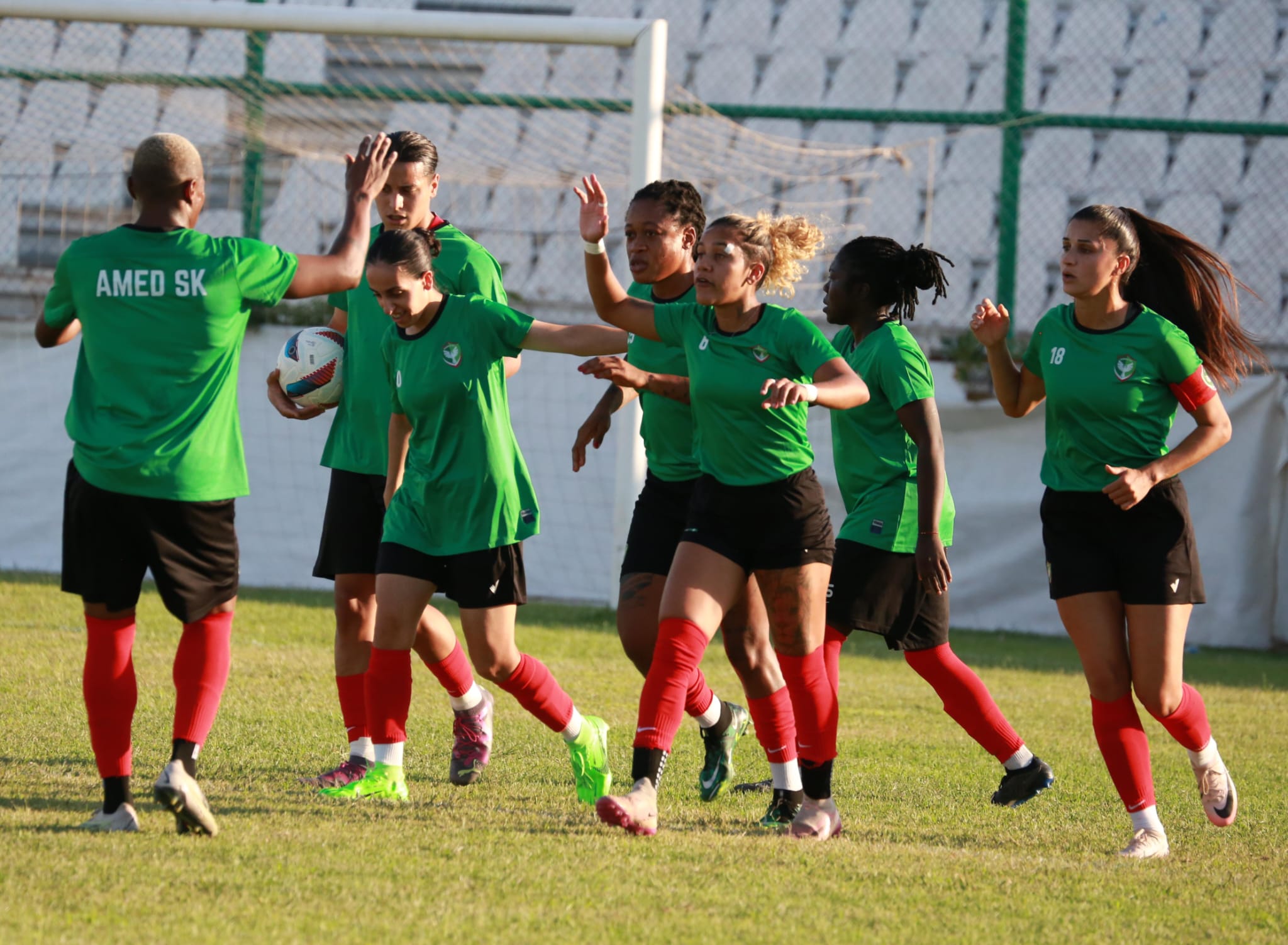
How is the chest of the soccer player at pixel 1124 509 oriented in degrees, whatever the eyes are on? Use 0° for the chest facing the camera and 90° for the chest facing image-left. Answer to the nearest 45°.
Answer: approximately 45°

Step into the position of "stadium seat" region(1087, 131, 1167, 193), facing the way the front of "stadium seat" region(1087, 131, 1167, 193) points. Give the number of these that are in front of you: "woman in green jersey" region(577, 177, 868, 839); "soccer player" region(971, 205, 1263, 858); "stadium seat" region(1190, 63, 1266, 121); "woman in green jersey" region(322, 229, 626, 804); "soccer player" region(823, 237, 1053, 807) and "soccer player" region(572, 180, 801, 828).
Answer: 5

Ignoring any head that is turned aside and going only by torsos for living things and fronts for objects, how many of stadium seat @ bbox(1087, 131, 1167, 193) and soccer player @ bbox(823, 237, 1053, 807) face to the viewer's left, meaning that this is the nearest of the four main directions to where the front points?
1

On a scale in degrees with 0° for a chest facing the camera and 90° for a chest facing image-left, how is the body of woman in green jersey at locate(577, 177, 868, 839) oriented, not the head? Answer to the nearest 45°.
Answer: approximately 45°

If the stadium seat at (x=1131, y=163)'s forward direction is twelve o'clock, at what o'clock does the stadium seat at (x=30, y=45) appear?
the stadium seat at (x=30, y=45) is roughly at 2 o'clock from the stadium seat at (x=1131, y=163).

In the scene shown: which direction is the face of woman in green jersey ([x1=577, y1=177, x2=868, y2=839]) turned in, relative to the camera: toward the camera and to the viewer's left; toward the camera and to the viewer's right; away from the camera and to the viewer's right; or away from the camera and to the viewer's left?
toward the camera and to the viewer's left

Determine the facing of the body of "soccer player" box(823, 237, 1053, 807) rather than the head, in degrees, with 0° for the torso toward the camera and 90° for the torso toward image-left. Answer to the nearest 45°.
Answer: approximately 90°

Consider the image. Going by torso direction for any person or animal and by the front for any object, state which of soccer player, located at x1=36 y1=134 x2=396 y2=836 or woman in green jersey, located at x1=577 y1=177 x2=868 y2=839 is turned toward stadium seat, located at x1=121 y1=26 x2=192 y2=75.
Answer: the soccer player

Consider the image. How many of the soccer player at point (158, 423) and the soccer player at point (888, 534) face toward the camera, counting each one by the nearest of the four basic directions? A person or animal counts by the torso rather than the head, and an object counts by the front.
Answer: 0

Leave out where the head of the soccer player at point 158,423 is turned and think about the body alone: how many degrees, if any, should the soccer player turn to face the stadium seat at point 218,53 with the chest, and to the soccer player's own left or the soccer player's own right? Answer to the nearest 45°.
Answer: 0° — they already face it

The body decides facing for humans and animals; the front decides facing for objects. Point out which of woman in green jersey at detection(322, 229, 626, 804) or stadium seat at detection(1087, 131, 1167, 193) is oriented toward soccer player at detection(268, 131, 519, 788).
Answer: the stadium seat

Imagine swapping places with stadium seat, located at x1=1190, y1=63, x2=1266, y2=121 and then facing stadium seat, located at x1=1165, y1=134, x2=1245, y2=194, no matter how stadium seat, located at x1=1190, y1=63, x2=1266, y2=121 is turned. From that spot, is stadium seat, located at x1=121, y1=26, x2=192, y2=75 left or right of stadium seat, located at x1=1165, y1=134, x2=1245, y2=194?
right

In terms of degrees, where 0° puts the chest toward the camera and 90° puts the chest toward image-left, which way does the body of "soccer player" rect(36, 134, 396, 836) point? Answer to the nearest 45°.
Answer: approximately 180°

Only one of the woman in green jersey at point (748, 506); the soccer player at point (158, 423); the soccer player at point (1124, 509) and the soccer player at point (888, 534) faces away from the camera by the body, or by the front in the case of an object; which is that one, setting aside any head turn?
the soccer player at point (158, 423)

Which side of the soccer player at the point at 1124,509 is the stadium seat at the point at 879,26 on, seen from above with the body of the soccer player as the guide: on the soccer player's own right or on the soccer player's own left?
on the soccer player's own right

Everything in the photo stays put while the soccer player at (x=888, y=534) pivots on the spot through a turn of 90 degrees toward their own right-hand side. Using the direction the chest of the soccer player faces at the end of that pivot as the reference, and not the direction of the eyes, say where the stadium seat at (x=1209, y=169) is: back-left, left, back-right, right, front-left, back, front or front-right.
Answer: front
